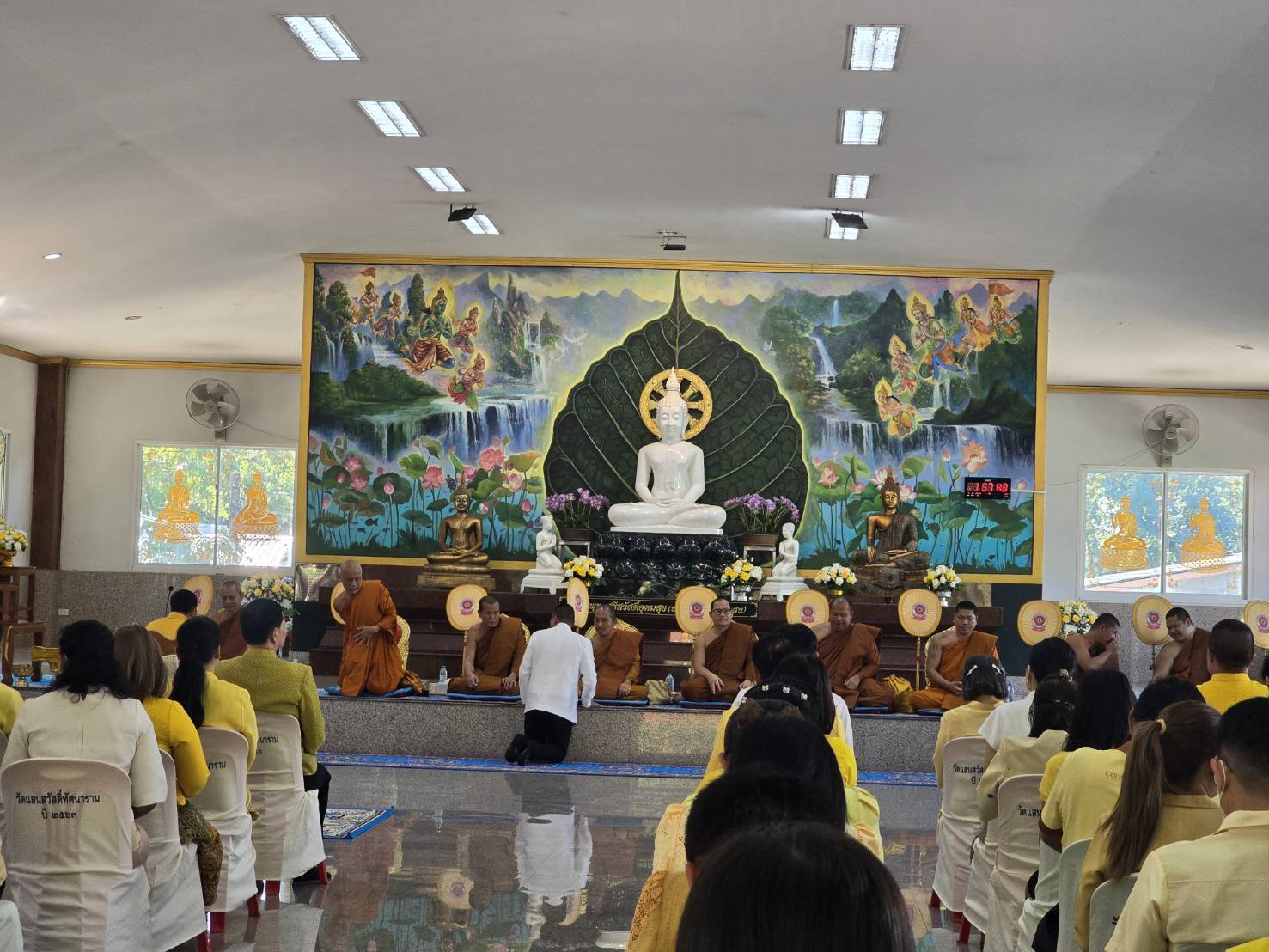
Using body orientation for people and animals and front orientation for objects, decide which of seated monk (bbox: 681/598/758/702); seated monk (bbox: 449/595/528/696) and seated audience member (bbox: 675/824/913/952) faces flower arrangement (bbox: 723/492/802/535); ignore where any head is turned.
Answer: the seated audience member

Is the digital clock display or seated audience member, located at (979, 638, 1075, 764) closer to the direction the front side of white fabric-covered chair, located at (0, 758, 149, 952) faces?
the digital clock display

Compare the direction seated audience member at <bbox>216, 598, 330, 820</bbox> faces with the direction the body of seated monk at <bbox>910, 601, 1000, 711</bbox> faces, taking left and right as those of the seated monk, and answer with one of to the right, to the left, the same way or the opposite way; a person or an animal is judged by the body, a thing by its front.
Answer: the opposite way

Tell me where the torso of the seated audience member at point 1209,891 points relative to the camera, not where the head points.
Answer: away from the camera

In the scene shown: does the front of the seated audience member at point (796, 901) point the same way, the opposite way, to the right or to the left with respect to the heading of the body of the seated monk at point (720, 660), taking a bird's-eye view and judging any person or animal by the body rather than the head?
the opposite way

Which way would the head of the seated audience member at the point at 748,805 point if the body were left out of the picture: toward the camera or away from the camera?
away from the camera

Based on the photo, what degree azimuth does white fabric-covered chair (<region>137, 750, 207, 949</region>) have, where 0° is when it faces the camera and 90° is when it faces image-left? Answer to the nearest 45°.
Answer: approximately 225°

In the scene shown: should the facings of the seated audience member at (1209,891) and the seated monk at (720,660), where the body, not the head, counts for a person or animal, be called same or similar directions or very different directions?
very different directions
